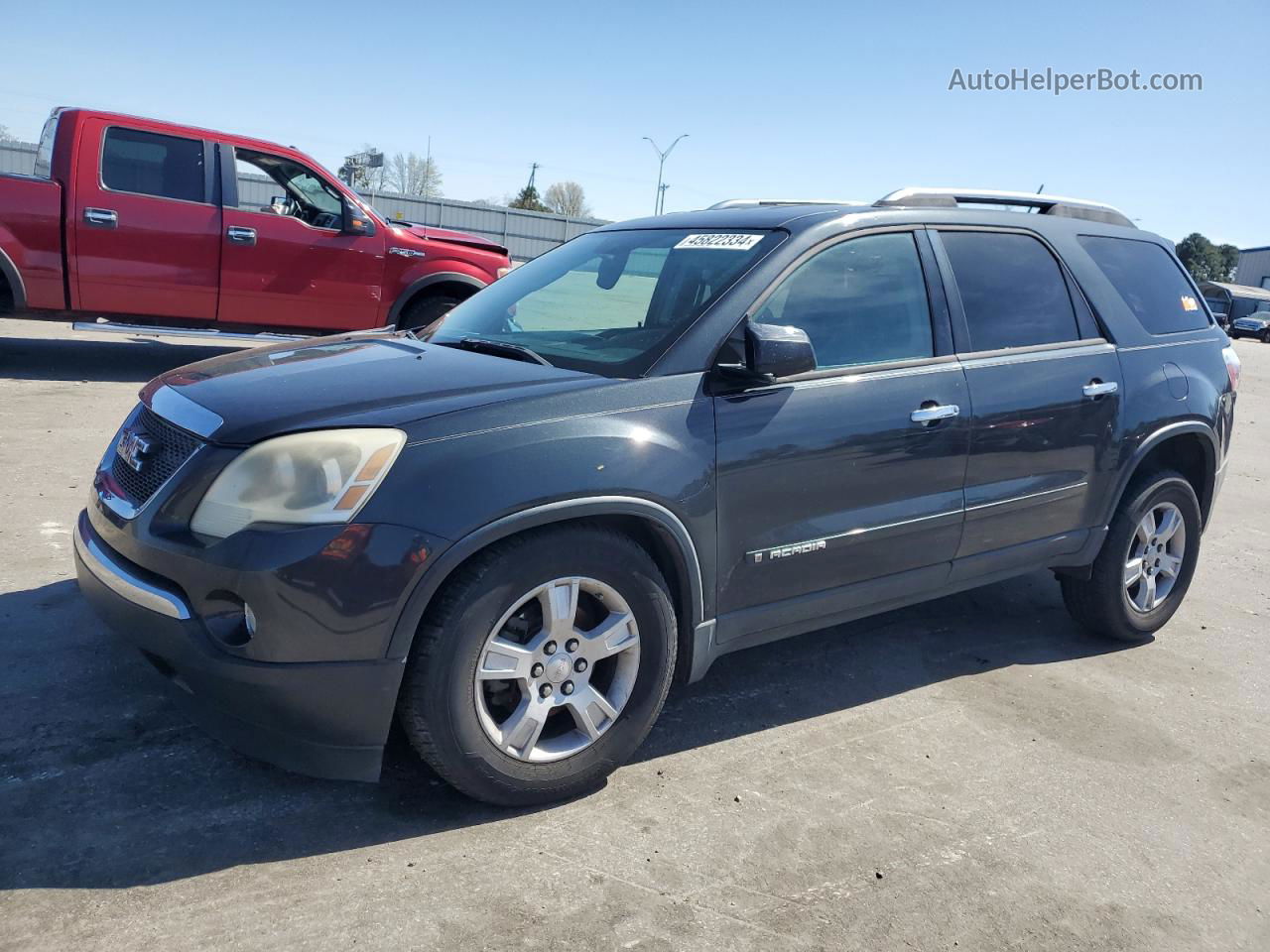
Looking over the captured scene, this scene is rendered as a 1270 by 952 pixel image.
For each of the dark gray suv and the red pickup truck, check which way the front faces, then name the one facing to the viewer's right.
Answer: the red pickup truck

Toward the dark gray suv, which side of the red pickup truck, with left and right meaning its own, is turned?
right

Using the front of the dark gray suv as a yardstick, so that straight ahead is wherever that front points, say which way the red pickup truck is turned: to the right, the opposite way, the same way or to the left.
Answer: the opposite way

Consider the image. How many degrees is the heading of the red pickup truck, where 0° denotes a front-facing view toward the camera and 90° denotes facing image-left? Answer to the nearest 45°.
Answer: approximately 270°

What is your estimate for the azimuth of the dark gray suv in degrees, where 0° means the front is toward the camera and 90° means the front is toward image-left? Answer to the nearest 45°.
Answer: approximately 45°

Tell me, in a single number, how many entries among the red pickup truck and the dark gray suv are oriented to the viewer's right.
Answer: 1

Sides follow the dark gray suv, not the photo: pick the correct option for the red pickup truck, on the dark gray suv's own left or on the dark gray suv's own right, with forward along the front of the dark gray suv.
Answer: on the dark gray suv's own right
